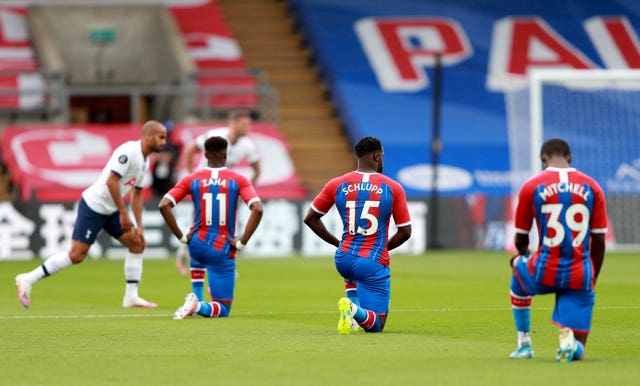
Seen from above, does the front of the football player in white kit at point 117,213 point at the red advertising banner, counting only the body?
no

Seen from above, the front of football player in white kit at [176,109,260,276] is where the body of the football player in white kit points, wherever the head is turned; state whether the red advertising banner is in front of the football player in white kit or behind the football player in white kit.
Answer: behind

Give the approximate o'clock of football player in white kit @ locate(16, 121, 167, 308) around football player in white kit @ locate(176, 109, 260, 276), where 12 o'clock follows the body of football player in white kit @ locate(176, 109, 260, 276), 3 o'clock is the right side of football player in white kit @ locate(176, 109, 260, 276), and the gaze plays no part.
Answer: football player in white kit @ locate(16, 121, 167, 308) is roughly at 2 o'clock from football player in white kit @ locate(176, 109, 260, 276).

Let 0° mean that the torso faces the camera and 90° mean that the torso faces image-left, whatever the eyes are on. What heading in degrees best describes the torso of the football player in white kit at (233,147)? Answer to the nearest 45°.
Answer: approximately 315°

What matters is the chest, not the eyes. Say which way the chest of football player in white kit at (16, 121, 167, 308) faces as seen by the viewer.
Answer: to the viewer's right

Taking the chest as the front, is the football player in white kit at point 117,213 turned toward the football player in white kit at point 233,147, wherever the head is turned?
no

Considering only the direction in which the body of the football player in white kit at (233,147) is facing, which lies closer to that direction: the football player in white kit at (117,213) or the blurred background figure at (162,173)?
the football player in white kit

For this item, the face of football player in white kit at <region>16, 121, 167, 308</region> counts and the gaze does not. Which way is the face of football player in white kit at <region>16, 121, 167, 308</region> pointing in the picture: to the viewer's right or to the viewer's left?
to the viewer's right

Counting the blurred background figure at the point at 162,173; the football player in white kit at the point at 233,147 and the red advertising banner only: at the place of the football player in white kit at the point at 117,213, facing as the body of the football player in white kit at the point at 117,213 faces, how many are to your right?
0

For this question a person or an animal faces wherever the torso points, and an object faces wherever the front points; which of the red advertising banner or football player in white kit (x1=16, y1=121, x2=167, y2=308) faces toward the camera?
the red advertising banner

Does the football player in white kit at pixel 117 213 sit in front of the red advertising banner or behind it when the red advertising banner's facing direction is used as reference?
in front

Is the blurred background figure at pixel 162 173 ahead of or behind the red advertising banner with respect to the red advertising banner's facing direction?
ahead

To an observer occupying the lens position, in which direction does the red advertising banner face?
facing the viewer
